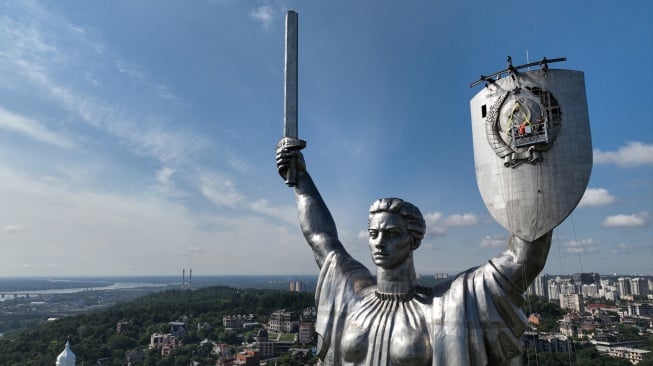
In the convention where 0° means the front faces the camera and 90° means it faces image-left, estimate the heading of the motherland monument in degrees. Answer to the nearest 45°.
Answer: approximately 45°
